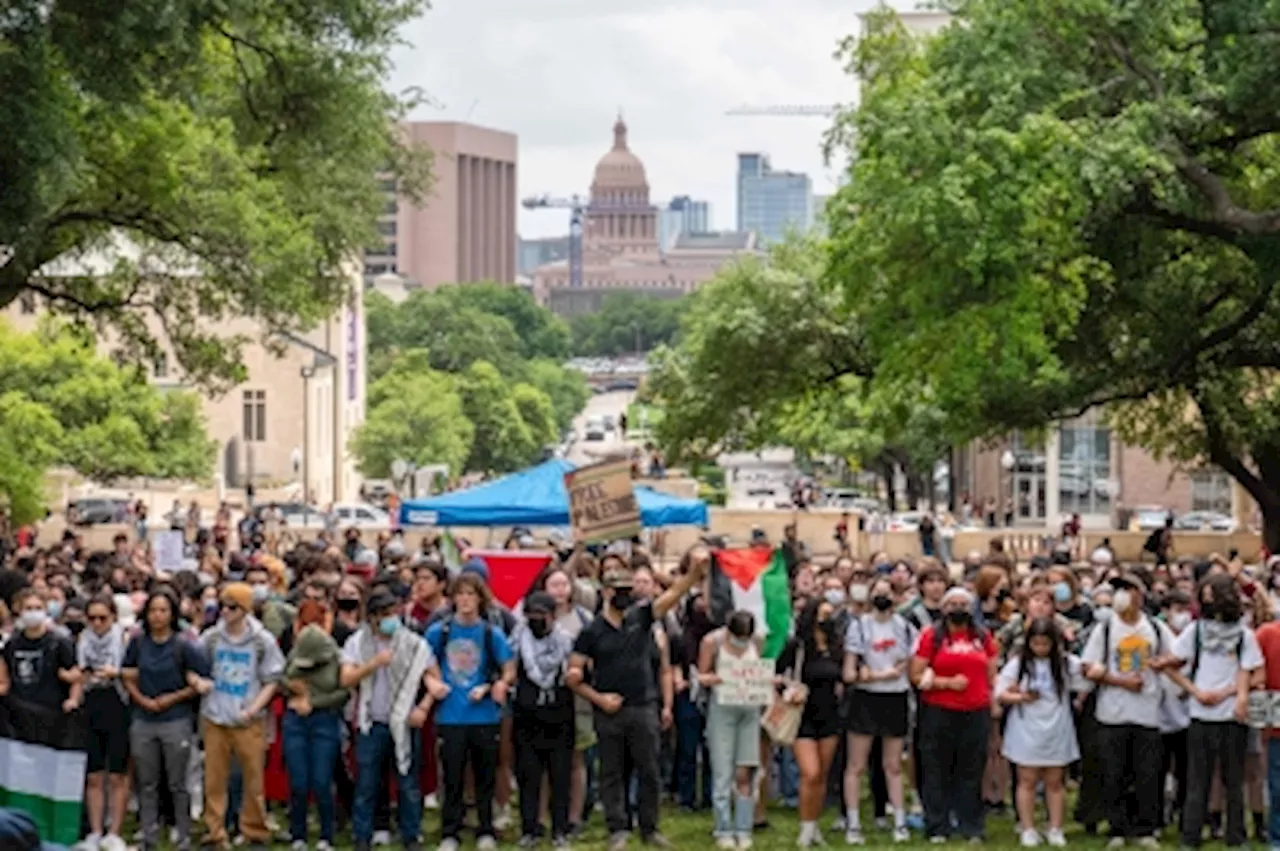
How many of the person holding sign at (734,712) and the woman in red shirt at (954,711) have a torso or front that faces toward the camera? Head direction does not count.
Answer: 2

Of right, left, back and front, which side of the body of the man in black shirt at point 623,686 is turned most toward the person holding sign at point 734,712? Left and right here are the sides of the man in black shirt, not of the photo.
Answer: left

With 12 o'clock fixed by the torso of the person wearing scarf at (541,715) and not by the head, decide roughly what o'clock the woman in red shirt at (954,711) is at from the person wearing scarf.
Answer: The woman in red shirt is roughly at 9 o'clock from the person wearing scarf.

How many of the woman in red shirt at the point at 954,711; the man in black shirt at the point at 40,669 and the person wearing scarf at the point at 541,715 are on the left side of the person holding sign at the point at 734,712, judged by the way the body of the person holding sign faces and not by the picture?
1

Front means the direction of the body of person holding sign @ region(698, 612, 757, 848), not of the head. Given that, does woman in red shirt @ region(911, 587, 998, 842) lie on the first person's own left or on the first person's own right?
on the first person's own left

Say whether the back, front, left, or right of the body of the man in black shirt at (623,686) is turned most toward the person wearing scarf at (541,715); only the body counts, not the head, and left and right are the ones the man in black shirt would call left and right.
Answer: right

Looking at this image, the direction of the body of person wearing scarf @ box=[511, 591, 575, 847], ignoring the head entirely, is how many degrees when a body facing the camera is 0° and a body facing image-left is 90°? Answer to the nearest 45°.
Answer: approximately 0°

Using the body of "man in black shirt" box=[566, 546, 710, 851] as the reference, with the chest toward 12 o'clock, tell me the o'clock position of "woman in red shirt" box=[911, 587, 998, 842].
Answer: The woman in red shirt is roughly at 9 o'clock from the man in black shirt.

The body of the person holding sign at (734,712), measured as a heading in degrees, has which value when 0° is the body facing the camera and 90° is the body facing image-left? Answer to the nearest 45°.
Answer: approximately 0°

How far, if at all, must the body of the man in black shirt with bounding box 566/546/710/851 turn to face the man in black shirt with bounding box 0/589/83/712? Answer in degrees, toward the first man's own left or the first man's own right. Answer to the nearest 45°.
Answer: approximately 90° to the first man's own right
